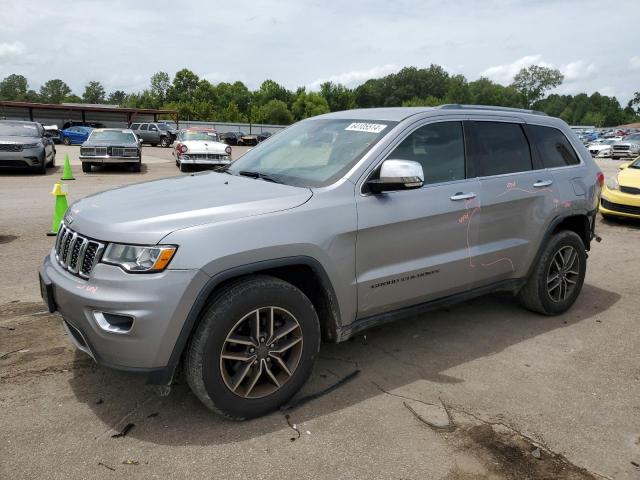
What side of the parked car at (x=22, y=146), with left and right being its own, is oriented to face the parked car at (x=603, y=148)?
left

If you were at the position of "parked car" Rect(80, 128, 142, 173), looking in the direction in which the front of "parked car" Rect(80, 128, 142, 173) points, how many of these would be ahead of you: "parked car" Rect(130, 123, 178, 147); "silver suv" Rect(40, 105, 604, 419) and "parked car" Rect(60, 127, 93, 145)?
1

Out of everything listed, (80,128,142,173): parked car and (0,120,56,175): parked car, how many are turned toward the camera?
2

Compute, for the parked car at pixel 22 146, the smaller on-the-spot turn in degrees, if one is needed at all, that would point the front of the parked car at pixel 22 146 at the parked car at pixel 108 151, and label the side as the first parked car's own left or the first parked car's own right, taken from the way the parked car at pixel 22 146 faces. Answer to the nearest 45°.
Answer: approximately 90° to the first parked car's own left

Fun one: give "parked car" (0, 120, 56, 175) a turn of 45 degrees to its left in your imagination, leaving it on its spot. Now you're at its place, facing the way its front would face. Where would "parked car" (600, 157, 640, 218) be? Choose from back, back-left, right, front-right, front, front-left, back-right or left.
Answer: front

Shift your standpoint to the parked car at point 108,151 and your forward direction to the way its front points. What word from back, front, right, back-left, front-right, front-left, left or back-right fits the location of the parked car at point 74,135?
back

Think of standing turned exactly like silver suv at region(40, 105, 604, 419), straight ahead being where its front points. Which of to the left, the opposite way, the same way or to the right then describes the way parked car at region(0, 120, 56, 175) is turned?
to the left

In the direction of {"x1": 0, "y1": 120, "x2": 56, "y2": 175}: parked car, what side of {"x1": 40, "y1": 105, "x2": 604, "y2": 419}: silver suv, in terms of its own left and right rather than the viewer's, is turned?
right

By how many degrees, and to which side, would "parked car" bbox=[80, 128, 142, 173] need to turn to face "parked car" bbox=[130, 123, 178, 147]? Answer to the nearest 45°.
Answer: approximately 180°

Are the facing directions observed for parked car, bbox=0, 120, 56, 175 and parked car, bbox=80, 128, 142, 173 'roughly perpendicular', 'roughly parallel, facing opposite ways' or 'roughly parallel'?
roughly parallel

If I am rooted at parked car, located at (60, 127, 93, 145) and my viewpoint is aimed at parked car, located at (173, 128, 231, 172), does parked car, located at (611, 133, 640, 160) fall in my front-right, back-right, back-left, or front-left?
front-left

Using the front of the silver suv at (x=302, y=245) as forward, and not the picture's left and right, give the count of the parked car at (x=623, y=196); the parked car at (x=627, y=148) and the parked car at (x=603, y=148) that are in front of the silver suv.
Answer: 0

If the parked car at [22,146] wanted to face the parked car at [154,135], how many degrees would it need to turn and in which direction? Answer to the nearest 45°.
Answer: approximately 180°

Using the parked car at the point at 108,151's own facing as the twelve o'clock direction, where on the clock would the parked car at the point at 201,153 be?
the parked car at the point at 201,153 is roughly at 9 o'clock from the parked car at the point at 108,151.

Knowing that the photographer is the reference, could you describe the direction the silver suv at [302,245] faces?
facing the viewer and to the left of the viewer

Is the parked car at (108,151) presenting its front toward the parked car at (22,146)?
no

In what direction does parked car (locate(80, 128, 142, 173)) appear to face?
toward the camera
